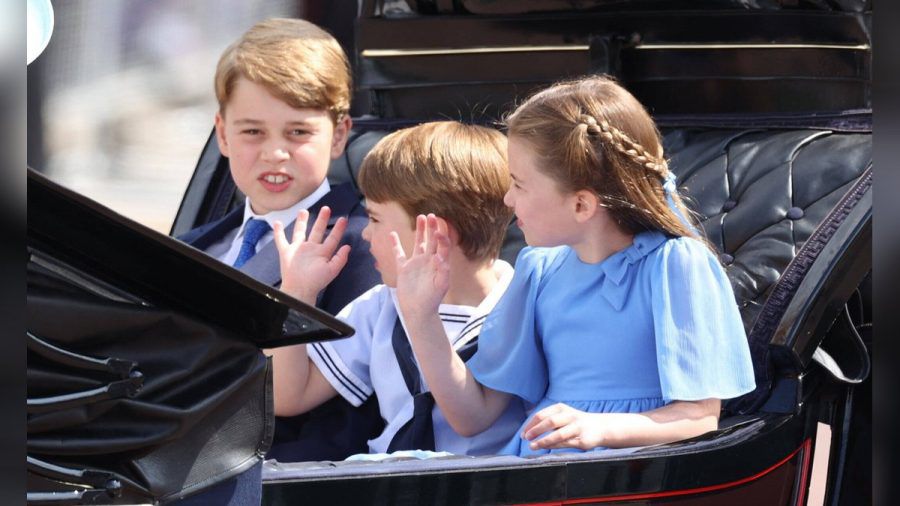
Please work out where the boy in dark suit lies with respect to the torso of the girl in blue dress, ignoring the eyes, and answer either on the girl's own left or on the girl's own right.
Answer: on the girl's own right

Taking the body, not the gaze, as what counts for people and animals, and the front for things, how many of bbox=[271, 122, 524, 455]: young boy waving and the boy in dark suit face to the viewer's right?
0

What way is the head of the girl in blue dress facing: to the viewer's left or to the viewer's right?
to the viewer's left

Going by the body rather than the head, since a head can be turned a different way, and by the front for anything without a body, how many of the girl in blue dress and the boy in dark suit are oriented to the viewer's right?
0

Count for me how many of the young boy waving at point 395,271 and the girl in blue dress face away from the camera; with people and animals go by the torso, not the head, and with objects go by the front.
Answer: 0
